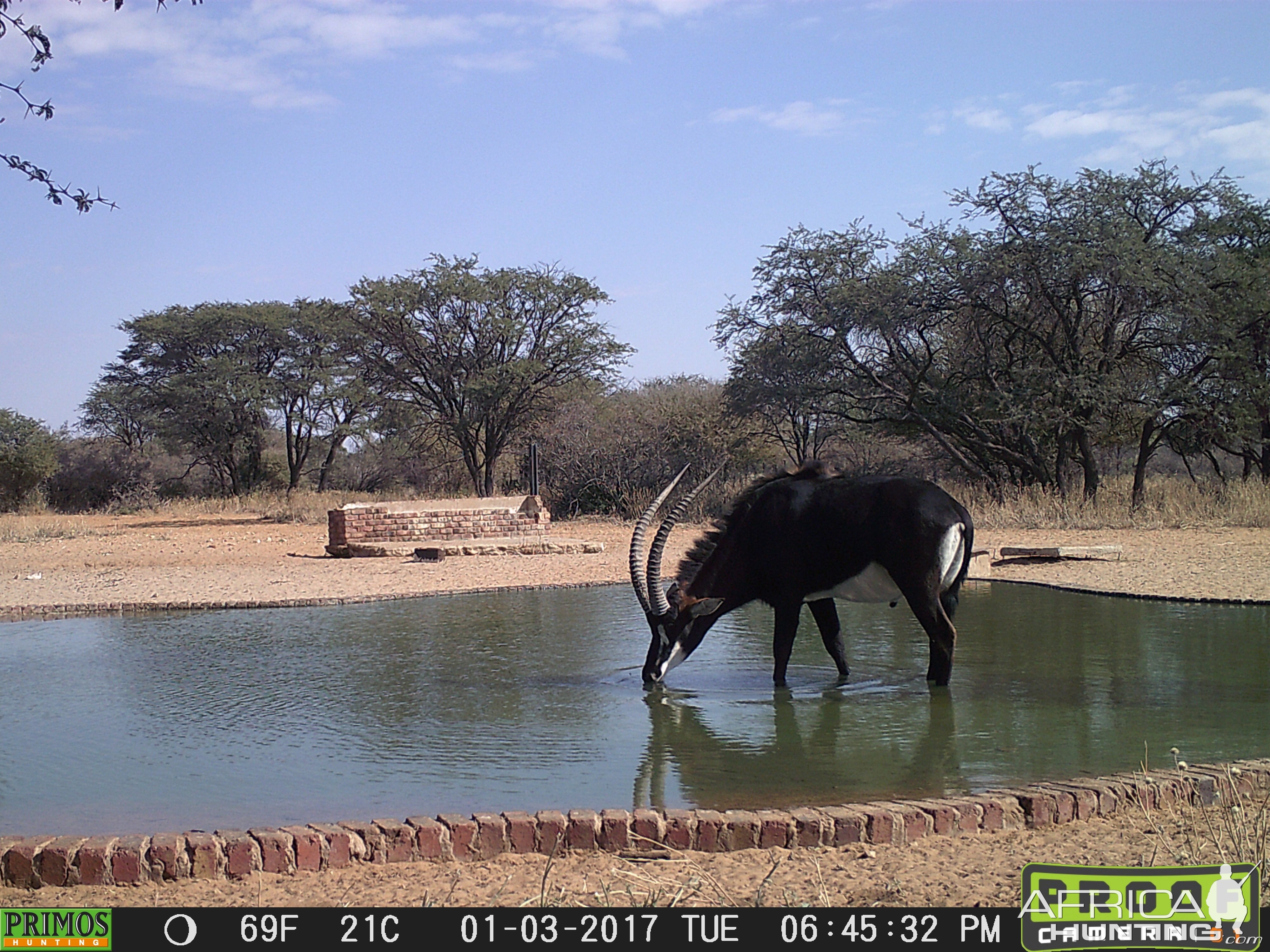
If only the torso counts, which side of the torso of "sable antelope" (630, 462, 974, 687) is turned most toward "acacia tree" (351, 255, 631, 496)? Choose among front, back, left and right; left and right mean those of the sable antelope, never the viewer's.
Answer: right

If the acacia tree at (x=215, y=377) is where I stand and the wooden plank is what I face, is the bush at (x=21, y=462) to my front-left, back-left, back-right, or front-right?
back-right

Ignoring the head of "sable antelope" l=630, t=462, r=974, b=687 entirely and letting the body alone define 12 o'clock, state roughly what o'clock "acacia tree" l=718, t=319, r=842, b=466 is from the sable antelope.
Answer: The acacia tree is roughly at 3 o'clock from the sable antelope.

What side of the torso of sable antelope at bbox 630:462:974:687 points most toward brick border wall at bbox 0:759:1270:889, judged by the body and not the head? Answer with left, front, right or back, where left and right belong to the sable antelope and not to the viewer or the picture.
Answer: left

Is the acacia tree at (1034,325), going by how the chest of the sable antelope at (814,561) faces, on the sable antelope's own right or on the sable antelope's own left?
on the sable antelope's own right

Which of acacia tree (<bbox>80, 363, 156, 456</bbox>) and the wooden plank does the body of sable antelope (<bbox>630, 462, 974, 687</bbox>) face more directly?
the acacia tree

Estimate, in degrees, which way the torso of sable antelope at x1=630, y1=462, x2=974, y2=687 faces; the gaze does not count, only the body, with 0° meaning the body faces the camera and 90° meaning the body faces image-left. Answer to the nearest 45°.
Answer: approximately 90°
